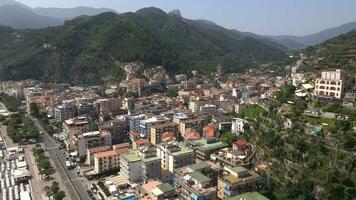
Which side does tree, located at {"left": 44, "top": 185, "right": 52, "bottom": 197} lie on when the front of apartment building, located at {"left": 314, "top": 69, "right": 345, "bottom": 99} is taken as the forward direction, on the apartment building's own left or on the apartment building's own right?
on the apartment building's own right

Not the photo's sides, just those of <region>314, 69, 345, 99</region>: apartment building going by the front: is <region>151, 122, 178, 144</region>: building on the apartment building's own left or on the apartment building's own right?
on the apartment building's own right

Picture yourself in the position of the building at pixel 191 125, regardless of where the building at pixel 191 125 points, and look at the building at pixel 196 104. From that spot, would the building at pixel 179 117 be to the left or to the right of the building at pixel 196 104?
left

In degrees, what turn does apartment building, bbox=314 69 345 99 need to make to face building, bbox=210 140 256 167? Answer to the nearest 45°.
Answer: approximately 45° to its right

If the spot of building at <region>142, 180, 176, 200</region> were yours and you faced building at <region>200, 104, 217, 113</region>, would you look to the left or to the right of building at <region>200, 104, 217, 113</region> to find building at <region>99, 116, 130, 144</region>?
left

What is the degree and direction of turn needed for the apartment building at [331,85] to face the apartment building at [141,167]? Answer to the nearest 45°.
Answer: approximately 45° to its right

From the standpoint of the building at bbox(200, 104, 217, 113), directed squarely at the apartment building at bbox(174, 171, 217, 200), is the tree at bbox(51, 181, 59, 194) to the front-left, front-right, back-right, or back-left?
front-right

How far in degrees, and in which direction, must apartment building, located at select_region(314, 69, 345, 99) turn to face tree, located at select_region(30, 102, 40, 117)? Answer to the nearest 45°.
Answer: approximately 90° to its right

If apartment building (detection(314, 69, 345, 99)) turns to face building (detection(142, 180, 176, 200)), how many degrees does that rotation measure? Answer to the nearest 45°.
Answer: approximately 45° to its right

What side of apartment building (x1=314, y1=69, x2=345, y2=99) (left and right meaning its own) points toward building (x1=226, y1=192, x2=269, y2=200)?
front

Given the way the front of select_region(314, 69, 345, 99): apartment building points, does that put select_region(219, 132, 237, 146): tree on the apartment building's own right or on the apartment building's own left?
on the apartment building's own right

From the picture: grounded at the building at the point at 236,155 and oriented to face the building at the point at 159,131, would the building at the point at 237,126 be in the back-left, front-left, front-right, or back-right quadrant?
front-right

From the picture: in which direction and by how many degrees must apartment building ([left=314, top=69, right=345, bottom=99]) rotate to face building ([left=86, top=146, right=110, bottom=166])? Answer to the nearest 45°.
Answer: approximately 45° to its right

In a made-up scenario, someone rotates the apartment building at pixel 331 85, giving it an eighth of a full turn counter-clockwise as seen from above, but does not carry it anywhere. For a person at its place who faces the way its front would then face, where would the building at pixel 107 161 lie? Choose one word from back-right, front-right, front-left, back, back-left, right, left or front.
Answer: right

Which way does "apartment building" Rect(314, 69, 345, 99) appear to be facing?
toward the camera

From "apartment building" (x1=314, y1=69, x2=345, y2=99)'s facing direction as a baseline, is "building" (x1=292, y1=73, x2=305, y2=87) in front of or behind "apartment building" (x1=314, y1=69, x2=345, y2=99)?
behind

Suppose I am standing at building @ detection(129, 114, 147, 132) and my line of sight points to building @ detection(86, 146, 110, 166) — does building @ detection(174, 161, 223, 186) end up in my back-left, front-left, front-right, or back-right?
front-left
